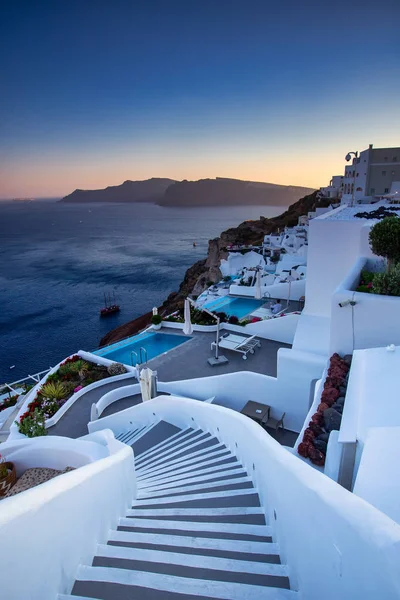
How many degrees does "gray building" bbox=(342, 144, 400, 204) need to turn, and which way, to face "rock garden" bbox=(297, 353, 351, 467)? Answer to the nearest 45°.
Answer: approximately 45° to its left

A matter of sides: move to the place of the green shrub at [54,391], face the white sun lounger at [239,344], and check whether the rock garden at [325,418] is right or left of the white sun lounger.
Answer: right

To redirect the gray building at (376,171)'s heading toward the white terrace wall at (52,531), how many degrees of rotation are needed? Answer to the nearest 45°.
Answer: approximately 45° to its left

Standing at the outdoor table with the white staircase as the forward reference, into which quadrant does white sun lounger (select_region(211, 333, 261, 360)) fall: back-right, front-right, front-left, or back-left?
back-right

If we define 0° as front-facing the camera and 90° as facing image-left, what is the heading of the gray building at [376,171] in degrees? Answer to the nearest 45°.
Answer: approximately 45°

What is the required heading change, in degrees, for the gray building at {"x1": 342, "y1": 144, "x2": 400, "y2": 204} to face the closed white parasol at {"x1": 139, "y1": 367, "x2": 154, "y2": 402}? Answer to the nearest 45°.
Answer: approximately 45° to its left

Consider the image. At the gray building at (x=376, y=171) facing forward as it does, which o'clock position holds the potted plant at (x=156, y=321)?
The potted plant is roughly at 11 o'clock from the gray building.
